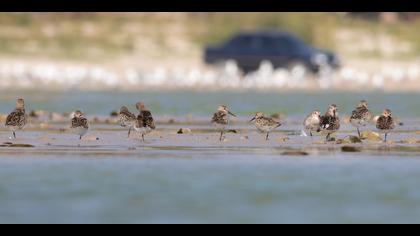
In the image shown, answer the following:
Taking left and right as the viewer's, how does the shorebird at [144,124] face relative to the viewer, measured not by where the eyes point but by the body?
facing the viewer and to the left of the viewer

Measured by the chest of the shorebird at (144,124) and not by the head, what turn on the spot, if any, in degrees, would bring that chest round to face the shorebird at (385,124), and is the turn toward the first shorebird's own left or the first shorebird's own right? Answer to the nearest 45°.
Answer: approximately 135° to the first shorebird's own left

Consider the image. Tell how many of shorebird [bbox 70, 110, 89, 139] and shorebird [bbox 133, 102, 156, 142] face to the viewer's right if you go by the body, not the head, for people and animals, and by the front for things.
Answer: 0
